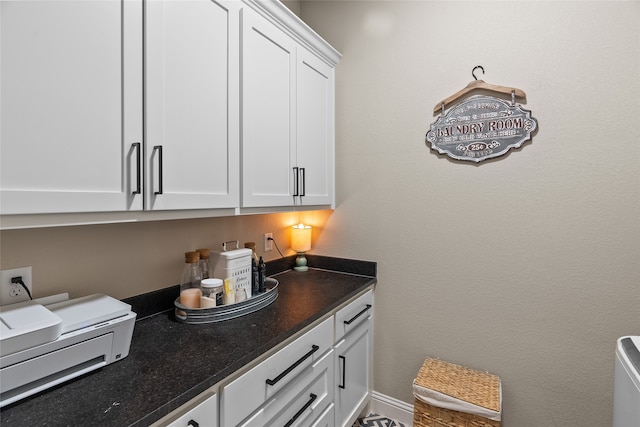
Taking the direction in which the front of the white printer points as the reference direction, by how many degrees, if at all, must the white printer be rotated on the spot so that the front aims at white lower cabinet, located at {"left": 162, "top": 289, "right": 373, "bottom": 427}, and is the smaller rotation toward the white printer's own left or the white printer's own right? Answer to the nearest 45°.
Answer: approximately 45° to the white printer's own left

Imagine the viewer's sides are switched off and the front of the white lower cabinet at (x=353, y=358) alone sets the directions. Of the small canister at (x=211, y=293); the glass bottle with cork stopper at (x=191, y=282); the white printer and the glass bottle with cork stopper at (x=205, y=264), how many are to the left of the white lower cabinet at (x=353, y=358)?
0

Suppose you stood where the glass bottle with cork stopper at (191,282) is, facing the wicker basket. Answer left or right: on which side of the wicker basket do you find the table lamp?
left

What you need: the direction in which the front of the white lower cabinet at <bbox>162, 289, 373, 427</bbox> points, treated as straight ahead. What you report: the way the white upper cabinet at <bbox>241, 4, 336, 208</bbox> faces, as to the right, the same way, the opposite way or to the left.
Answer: the same way

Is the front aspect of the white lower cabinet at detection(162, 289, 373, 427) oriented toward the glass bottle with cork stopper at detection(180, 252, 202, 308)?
no

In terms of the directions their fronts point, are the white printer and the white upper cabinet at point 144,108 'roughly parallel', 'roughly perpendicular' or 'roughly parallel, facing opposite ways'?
roughly parallel

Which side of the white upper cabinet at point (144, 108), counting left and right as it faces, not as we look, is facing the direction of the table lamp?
left

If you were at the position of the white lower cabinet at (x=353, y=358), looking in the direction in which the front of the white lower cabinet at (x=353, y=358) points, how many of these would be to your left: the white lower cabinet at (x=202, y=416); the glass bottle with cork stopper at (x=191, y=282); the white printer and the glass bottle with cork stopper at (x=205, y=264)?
0

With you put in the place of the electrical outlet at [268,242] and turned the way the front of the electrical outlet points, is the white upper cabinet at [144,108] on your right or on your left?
on your right

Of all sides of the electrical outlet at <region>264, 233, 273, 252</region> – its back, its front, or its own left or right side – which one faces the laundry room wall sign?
front

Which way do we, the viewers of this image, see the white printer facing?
facing the viewer and to the right of the viewer

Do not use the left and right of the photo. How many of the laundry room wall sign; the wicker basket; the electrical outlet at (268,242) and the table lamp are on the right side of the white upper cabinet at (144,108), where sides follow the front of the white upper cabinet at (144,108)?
0

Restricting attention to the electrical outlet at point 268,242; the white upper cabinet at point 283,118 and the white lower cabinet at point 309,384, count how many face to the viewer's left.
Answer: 0

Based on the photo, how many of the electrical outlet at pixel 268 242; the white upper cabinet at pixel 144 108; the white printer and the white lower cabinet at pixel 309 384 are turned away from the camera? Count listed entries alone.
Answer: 0

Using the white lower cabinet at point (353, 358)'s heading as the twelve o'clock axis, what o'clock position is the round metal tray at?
The round metal tray is roughly at 3 o'clock from the white lower cabinet.
